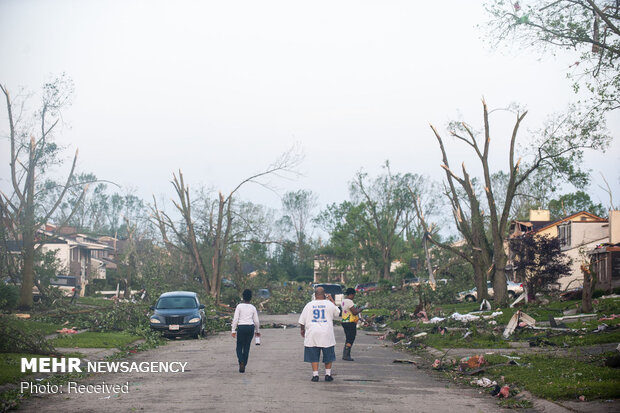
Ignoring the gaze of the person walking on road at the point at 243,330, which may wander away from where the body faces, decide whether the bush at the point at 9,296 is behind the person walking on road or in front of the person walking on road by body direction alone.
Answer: in front

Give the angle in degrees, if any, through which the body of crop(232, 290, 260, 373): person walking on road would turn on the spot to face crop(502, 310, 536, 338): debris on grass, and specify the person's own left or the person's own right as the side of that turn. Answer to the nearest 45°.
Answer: approximately 45° to the person's own right

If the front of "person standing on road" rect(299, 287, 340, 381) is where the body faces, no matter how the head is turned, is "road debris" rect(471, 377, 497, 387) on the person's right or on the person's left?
on the person's right

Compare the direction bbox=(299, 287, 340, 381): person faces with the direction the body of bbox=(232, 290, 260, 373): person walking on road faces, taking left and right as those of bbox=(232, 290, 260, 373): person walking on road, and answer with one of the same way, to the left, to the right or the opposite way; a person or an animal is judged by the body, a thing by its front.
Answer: the same way

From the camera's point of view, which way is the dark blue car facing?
toward the camera

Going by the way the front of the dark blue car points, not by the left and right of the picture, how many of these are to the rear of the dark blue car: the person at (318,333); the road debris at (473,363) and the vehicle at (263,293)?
1

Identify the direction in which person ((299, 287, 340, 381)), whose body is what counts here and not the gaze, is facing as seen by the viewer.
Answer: away from the camera

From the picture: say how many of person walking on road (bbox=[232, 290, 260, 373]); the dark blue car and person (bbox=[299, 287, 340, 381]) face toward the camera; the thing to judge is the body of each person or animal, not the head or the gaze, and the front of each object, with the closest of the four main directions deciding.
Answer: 1

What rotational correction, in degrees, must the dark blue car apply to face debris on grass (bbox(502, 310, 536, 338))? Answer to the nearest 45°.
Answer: approximately 45° to its left

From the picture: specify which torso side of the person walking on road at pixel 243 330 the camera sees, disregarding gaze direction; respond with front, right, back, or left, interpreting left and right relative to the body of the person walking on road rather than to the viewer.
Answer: back

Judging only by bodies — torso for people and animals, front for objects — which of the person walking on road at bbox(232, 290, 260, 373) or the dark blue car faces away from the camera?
the person walking on road

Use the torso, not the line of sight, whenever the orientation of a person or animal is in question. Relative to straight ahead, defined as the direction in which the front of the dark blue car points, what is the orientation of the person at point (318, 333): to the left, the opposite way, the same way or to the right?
the opposite way

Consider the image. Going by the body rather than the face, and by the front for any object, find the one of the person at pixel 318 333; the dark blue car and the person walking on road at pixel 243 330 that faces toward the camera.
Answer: the dark blue car
